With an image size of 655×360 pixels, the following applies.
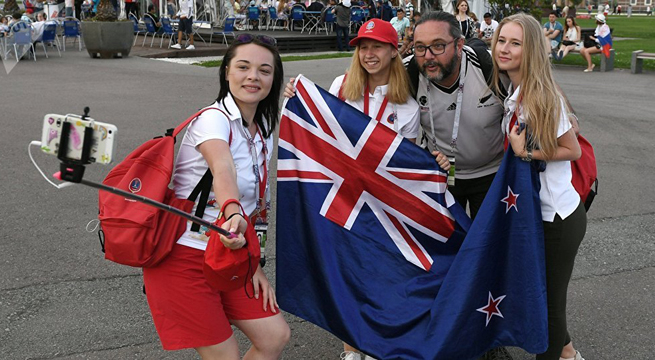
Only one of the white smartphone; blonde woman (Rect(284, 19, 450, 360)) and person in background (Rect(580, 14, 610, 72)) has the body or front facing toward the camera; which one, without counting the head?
the blonde woman

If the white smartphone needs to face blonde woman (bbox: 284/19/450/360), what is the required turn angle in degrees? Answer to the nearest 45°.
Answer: approximately 45° to its right

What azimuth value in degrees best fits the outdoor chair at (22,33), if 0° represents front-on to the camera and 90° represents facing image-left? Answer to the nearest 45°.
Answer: approximately 180°

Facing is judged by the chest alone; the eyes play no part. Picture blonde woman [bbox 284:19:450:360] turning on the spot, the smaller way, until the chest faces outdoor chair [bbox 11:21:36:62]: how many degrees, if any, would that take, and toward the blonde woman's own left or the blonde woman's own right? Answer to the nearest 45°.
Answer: approximately 135° to the blonde woman's own right
